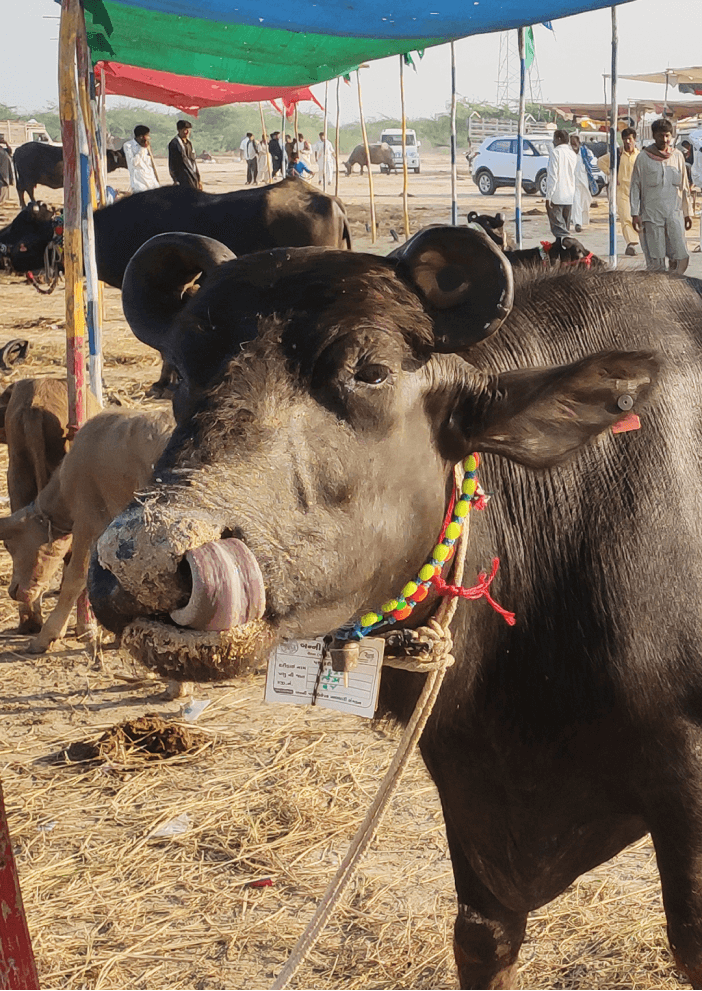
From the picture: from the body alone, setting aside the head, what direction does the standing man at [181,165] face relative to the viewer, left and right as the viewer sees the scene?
facing the viewer and to the right of the viewer

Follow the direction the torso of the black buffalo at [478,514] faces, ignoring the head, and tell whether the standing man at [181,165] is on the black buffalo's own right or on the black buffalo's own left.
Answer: on the black buffalo's own right

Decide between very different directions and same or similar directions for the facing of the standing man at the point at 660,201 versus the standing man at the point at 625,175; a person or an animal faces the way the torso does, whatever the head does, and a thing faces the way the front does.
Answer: same or similar directions

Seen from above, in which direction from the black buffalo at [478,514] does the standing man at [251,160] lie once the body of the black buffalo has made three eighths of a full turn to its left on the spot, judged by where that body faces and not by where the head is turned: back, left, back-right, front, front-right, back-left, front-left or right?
left

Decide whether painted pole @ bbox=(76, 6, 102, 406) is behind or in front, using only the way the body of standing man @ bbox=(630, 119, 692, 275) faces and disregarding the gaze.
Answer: in front

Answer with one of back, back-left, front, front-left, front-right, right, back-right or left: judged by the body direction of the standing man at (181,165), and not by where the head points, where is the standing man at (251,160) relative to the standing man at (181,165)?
back-left

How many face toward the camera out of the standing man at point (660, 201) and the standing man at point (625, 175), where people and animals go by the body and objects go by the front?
2

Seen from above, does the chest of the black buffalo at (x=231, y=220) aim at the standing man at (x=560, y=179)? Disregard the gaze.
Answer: no

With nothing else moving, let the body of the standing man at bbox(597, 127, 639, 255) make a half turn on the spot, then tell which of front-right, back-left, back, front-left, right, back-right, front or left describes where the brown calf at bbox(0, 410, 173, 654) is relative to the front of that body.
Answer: back

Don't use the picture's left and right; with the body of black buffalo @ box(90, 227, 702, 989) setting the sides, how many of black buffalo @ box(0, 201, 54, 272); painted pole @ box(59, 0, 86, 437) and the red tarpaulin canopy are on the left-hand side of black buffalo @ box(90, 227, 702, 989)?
0

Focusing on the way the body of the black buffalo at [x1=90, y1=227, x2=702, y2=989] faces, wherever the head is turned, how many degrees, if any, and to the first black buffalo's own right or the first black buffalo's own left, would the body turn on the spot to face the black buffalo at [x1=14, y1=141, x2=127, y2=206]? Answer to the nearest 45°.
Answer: approximately 135° to the first black buffalo's own right

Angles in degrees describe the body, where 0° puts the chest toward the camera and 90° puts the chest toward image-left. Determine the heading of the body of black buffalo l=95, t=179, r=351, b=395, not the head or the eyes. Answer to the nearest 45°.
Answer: approximately 90°

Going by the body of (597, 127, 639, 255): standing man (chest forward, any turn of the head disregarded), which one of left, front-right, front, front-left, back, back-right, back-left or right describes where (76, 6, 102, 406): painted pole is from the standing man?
front

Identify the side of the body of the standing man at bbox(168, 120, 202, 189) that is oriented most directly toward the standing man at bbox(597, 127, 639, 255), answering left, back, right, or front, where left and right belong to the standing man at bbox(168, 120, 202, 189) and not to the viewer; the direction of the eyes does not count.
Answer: front

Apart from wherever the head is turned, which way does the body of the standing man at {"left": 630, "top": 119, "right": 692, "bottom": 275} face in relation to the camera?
toward the camera

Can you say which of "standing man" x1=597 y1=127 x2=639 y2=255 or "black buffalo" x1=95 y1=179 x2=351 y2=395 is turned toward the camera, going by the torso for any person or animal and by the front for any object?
the standing man

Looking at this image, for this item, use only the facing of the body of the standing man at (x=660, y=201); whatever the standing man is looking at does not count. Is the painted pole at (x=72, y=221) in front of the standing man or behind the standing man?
in front
